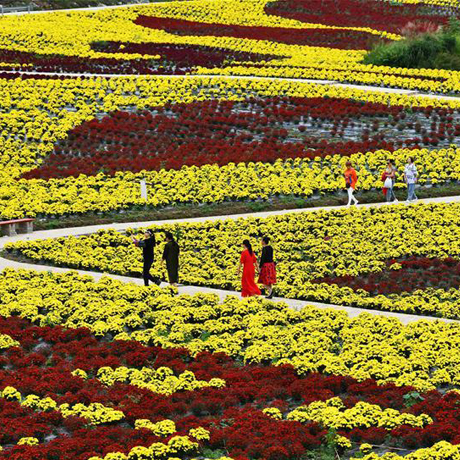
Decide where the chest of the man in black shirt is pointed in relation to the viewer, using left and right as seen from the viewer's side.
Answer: facing to the left of the viewer

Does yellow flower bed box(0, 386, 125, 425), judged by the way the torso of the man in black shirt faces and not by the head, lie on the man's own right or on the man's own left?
on the man's own left

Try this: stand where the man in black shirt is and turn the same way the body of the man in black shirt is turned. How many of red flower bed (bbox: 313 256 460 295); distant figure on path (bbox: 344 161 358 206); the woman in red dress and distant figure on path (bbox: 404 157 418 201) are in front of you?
0

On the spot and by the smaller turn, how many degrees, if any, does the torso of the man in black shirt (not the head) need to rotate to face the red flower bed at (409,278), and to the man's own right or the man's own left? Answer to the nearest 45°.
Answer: approximately 180°

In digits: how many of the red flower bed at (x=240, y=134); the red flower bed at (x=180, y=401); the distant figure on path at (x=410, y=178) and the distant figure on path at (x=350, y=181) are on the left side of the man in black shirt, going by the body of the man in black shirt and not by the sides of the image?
1

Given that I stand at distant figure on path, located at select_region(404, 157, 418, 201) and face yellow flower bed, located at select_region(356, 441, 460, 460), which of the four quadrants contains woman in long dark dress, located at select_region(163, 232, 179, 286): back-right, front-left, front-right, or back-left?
front-right

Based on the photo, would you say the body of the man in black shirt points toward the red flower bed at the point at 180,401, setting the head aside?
no

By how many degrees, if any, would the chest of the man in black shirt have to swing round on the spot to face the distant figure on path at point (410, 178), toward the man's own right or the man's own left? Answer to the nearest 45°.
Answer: approximately 135° to the man's own right

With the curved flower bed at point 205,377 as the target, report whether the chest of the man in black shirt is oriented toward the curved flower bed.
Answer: no

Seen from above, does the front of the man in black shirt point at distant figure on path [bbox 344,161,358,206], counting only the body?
no

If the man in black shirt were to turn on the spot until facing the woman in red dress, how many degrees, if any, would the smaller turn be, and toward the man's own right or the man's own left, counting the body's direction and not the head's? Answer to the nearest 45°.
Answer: approximately 135° to the man's own left

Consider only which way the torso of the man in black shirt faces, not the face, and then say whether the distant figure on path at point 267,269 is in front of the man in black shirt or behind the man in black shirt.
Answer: behind

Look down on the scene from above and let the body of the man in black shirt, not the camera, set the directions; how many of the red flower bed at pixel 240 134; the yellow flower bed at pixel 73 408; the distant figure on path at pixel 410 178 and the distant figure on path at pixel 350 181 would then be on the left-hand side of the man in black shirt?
1

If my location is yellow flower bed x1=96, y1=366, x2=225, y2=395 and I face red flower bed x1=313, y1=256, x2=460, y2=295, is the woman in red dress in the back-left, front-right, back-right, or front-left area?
front-left

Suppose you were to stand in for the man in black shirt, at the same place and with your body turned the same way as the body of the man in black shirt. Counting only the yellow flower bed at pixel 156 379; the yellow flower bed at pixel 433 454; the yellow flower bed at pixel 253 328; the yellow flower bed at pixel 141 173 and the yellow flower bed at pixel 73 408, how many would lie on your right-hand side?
1

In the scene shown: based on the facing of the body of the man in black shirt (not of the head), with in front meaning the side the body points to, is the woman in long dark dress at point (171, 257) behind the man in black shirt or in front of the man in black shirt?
behind

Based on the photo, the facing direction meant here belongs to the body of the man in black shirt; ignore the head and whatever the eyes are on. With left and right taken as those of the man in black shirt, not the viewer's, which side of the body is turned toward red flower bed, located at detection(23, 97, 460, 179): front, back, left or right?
right
